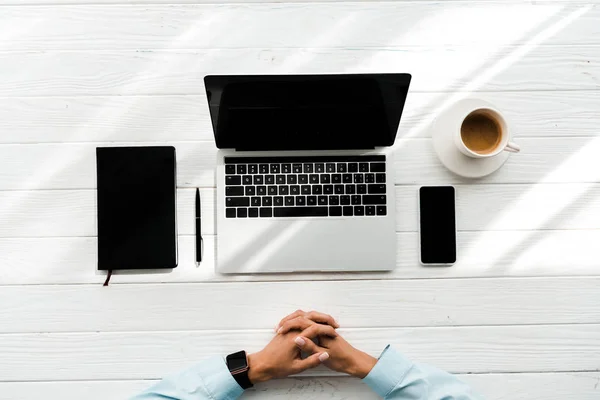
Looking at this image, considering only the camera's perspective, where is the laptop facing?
facing the viewer
